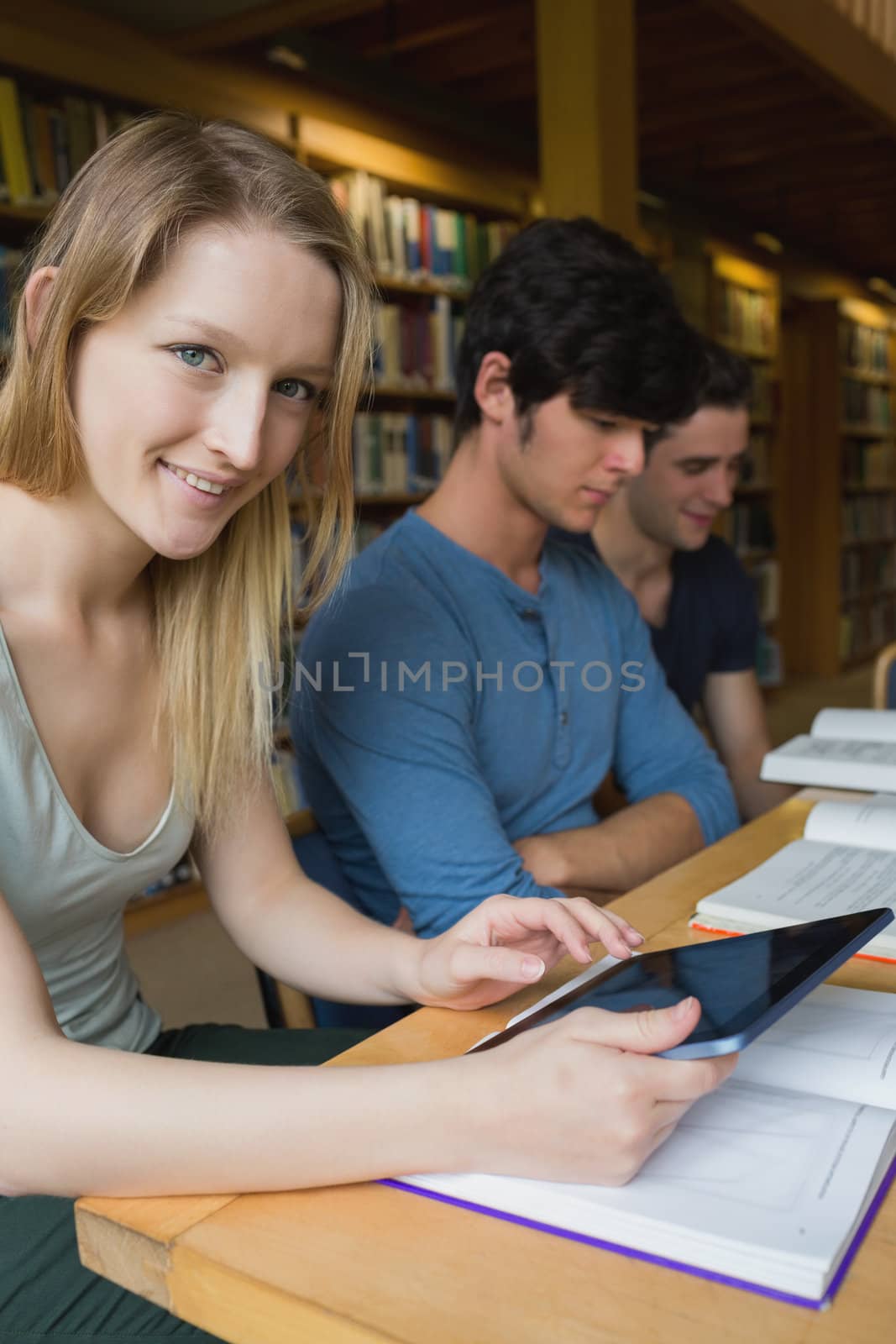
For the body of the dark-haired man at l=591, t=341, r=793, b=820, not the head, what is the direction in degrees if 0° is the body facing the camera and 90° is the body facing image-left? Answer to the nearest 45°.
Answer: approximately 315°

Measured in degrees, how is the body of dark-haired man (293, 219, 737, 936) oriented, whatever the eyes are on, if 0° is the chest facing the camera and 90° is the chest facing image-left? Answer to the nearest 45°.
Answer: approximately 315°

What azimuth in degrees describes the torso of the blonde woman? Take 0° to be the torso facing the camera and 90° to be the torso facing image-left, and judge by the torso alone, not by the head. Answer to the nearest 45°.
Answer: approximately 315°

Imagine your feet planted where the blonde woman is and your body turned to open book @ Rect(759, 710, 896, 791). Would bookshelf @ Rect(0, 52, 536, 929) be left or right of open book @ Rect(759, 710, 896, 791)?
left
